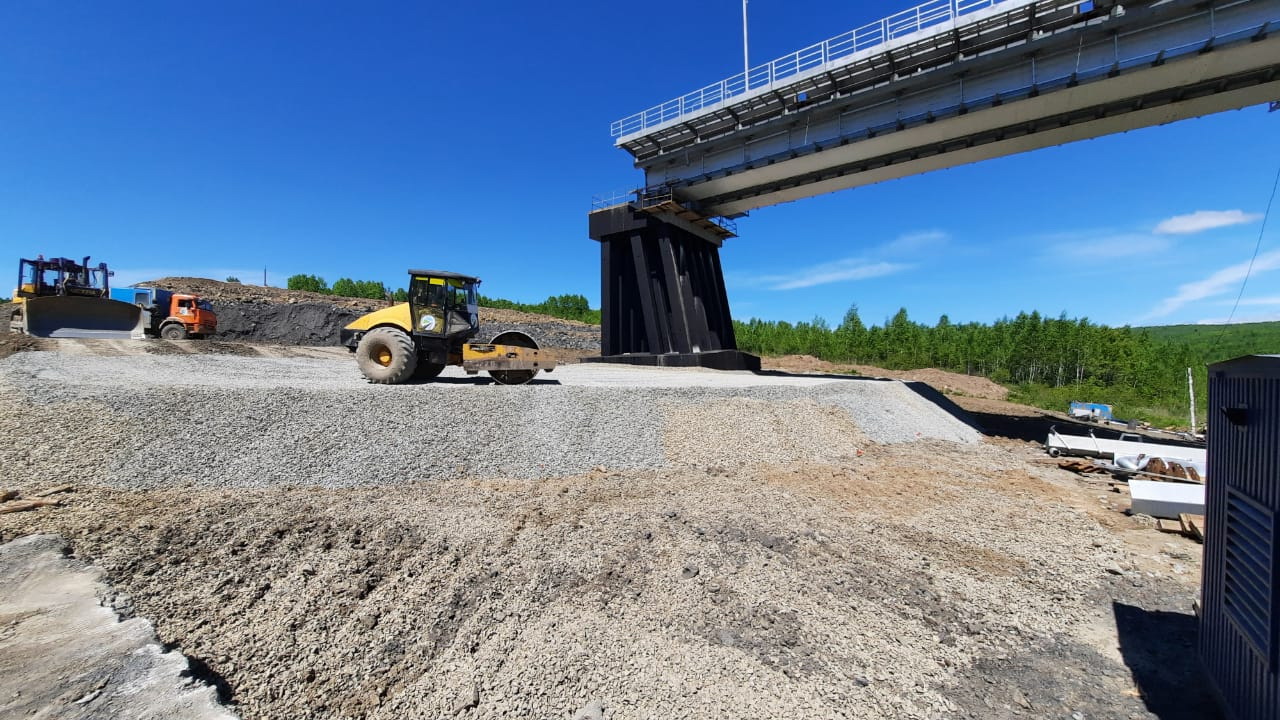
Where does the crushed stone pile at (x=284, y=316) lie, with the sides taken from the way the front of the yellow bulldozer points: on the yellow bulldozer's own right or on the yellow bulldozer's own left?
on the yellow bulldozer's own left

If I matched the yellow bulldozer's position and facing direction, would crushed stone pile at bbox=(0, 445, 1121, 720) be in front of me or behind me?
in front

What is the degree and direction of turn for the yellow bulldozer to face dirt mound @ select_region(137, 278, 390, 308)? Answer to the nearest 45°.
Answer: approximately 90° to its left

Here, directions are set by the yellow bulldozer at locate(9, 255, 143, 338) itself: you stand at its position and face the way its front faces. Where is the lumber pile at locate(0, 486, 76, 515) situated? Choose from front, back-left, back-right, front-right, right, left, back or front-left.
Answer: front-right

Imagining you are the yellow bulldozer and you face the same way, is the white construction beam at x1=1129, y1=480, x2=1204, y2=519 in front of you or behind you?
in front

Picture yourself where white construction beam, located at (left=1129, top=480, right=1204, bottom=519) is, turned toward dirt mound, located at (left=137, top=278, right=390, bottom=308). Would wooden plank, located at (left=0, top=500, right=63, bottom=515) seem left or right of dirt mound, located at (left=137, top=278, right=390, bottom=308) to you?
left

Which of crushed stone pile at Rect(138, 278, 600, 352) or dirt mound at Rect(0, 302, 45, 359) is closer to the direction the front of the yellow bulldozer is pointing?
the dirt mound

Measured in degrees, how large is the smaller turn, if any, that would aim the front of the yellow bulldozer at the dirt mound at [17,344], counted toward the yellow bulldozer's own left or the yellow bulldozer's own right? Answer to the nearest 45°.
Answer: approximately 45° to the yellow bulldozer's own right

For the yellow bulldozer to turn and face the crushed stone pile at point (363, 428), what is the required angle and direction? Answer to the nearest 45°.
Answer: approximately 45° to its right

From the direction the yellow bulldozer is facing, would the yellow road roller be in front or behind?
in front

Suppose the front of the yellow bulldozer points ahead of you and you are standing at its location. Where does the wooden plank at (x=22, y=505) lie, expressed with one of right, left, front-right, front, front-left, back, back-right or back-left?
front-right
